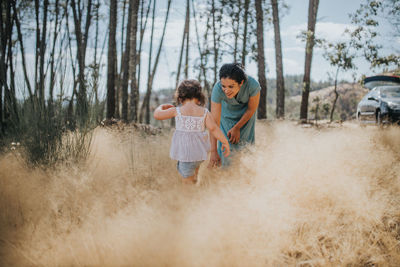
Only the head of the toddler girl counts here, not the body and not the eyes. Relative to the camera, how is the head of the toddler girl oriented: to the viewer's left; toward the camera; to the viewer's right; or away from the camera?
away from the camera

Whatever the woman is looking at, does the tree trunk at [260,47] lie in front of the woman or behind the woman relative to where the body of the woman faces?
behind

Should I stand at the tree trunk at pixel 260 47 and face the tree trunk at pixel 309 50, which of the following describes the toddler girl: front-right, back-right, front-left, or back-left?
back-right

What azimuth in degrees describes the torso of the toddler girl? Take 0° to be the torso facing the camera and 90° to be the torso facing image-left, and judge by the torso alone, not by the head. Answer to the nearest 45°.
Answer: approximately 180°

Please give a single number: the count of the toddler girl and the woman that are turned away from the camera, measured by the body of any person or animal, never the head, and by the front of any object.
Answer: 1

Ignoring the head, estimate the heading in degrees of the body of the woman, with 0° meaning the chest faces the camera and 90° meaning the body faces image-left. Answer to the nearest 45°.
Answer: approximately 45°

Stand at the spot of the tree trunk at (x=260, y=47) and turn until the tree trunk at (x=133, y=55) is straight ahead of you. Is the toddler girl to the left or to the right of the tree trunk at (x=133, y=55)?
left

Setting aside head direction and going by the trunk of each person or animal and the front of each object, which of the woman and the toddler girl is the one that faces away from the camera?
the toddler girl
